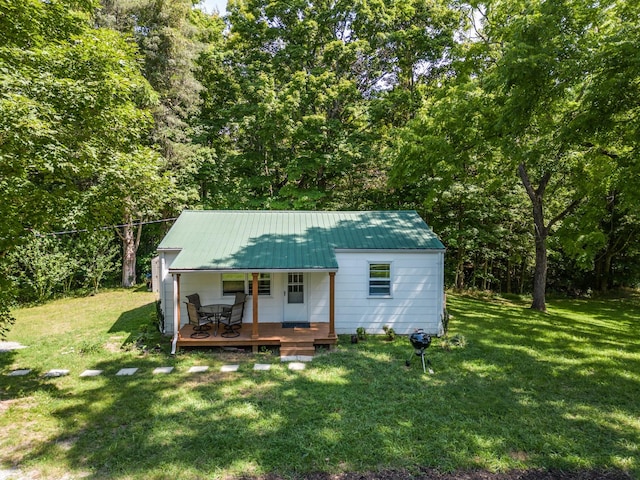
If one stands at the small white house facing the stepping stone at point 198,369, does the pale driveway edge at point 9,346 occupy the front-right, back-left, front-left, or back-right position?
front-right

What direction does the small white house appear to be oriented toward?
toward the camera

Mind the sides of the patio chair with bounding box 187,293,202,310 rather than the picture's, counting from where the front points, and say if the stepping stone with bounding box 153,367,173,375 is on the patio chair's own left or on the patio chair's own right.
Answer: on the patio chair's own right

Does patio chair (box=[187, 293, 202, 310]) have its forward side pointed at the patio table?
yes

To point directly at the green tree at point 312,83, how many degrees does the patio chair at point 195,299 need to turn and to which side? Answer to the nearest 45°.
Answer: approximately 90° to its left

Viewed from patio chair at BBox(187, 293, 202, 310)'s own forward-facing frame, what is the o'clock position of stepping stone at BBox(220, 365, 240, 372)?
The stepping stone is roughly at 1 o'clock from the patio chair.

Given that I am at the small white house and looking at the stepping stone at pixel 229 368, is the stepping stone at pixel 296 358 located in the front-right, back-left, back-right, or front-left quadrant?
front-left

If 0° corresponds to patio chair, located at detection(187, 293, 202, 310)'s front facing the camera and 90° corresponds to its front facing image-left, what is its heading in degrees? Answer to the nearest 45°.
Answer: approximately 315°

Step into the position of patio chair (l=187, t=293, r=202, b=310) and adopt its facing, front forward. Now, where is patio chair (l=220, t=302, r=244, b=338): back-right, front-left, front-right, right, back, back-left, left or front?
front

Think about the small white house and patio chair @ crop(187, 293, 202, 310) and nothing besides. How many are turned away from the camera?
0

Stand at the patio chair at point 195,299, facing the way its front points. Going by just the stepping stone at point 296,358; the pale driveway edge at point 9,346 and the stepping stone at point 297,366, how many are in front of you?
2

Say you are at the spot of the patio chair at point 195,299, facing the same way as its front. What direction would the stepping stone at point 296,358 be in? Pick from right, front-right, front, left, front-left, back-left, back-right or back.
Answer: front
